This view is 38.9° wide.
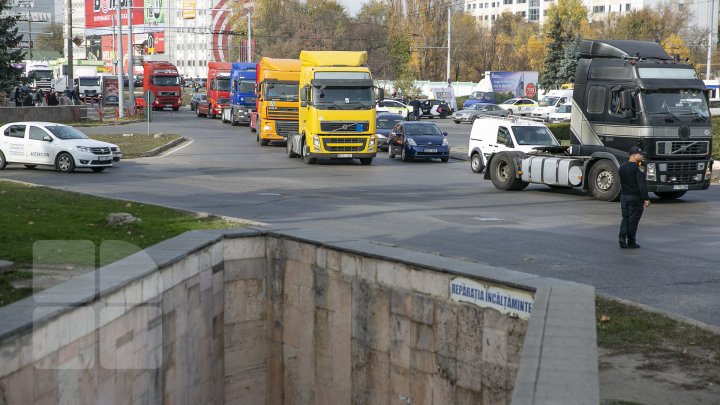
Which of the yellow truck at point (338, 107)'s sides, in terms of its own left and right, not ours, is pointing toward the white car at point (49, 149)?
right

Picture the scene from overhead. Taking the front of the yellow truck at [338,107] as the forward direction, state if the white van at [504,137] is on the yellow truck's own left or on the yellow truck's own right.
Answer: on the yellow truck's own left

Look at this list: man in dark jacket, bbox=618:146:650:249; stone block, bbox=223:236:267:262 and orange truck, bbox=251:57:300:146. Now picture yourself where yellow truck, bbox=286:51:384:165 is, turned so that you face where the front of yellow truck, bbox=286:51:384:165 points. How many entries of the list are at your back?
1

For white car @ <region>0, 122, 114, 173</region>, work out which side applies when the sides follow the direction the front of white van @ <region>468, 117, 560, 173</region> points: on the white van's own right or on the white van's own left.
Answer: on the white van's own right

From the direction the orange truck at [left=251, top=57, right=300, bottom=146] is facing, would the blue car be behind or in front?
in front

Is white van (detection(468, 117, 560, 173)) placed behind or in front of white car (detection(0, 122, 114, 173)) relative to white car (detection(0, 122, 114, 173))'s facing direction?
in front

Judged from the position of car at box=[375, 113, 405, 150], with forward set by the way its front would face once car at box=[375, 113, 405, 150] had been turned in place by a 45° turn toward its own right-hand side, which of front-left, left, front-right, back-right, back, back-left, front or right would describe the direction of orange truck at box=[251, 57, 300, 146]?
front-right

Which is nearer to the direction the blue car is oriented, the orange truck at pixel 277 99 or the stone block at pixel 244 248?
the stone block

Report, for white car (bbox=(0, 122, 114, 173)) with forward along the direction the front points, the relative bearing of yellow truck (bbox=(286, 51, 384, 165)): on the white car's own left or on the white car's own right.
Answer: on the white car's own left

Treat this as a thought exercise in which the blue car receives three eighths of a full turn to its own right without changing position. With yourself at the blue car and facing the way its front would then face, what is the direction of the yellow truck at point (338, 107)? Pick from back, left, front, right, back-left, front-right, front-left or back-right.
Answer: front-left

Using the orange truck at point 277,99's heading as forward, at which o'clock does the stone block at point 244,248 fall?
The stone block is roughly at 12 o'clock from the orange truck.

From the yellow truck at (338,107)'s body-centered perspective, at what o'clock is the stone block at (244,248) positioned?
The stone block is roughly at 12 o'clock from the yellow truck.

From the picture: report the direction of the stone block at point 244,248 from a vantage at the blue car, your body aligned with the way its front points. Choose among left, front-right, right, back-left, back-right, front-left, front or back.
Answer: front-right
